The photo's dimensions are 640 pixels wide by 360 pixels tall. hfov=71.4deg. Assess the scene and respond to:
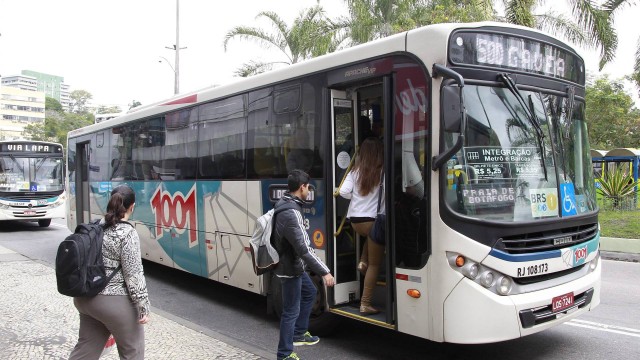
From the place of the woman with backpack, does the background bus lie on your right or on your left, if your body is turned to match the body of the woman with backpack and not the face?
on your left

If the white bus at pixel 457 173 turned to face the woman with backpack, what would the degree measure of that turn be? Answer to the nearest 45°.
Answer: approximately 135° to its right

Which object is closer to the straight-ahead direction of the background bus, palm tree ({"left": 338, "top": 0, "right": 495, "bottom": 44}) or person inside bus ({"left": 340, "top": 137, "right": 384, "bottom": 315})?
the person inside bus

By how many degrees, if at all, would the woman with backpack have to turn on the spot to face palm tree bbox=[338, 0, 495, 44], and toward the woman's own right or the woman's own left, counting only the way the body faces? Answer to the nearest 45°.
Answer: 0° — they already face it

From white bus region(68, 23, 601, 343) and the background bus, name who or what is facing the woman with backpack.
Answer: the background bus

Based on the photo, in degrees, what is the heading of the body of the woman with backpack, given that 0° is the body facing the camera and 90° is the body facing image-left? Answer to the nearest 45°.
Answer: approximately 225°

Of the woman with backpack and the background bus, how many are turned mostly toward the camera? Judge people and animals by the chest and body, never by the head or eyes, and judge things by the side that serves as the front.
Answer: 1

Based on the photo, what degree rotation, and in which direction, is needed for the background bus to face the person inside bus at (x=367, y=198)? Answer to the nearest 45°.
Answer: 0° — it already faces them

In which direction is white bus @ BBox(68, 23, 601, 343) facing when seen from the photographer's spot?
facing the viewer and to the right of the viewer

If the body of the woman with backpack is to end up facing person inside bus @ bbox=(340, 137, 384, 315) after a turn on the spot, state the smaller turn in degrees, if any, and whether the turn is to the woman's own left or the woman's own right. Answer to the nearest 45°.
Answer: approximately 45° to the woman's own right

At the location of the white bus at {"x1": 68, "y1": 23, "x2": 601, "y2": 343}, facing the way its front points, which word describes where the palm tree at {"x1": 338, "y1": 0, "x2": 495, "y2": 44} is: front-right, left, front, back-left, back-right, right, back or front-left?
back-left

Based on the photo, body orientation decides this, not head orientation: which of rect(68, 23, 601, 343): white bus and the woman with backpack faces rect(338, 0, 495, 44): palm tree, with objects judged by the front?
the woman with backpack

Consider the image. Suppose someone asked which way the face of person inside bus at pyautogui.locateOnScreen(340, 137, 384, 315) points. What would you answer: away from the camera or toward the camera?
away from the camera
